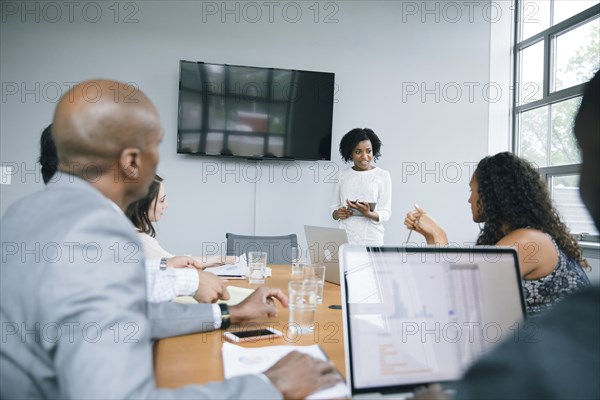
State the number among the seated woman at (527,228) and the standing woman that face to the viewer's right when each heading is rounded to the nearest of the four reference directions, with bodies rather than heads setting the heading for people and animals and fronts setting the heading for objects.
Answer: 0

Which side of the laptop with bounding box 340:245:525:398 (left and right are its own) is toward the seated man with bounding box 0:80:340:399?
right

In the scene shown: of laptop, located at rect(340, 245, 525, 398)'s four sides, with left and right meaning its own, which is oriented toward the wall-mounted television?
back

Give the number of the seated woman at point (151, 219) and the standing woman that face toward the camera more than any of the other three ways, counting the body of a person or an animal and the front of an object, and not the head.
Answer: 1

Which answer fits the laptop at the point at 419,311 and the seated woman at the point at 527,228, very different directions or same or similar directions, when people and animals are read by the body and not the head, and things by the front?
very different directions

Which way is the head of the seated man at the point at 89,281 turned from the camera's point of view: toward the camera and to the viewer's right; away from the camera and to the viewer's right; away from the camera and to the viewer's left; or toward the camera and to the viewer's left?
away from the camera and to the viewer's right

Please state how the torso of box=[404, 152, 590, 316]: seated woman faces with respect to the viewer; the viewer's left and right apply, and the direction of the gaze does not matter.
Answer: facing away from the viewer and to the left of the viewer

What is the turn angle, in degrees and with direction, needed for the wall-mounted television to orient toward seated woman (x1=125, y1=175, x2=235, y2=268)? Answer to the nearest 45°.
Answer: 0° — it already faces them

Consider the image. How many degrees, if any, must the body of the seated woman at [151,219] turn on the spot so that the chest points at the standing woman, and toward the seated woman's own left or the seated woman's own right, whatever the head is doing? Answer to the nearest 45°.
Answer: approximately 45° to the seated woman's own left

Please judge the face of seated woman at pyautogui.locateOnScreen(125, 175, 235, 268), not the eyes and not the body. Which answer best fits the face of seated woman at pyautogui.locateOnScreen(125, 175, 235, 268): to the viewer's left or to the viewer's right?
to the viewer's right

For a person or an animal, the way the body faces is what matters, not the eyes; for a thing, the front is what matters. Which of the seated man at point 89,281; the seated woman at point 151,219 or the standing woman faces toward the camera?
the standing woman

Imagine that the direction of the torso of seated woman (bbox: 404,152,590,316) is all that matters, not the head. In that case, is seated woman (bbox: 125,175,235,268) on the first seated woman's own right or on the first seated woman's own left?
on the first seated woman's own left

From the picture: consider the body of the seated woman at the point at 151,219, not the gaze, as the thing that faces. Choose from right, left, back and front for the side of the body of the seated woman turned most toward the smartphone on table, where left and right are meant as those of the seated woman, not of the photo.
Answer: right

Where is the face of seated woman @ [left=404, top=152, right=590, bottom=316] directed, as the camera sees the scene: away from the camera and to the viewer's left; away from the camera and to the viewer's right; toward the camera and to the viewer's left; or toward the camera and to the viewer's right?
away from the camera and to the viewer's left

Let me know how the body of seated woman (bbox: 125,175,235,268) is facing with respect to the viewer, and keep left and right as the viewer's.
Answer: facing to the right of the viewer

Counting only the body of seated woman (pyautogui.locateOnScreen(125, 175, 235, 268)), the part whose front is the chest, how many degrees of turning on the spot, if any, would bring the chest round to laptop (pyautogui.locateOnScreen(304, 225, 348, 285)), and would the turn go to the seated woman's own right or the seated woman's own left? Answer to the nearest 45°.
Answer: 0° — they already face it

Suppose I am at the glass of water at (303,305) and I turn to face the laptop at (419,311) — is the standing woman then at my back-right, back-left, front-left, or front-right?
back-left
